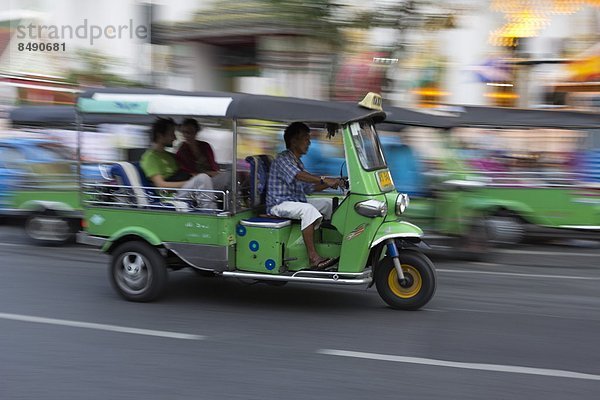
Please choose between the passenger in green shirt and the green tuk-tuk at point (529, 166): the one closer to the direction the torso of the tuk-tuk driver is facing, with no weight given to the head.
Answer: the green tuk-tuk

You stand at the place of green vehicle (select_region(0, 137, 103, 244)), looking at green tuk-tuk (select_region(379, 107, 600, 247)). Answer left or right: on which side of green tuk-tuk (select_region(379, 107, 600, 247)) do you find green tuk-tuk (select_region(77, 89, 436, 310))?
right

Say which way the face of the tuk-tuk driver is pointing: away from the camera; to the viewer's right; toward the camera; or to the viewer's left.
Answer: to the viewer's right

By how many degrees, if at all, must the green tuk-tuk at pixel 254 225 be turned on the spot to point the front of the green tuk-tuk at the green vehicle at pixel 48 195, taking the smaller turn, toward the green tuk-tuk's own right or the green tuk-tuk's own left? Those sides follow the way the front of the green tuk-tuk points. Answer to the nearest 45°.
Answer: approximately 135° to the green tuk-tuk's own left

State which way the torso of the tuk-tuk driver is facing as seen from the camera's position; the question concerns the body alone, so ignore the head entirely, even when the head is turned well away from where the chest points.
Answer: to the viewer's right

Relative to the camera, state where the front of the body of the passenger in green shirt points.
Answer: to the viewer's right

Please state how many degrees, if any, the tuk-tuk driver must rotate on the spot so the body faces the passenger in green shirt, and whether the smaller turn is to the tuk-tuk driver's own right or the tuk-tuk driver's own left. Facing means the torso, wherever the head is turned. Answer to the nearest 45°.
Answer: approximately 180°

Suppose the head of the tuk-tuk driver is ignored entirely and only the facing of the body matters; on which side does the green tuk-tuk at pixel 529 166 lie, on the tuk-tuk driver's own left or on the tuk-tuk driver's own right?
on the tuk-tuk driver's own left

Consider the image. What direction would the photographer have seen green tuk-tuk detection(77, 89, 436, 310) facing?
facing to the right of the viewer

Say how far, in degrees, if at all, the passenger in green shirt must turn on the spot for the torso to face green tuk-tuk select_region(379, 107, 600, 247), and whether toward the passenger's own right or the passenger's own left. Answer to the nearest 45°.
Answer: approximately 45° to the passenger's own left

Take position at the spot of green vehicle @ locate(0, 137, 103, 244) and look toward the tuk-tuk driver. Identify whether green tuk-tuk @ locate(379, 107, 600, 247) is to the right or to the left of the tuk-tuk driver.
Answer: left

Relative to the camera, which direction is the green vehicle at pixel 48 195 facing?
to the viewer's right

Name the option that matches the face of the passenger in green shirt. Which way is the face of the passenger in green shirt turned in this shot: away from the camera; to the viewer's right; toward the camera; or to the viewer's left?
to the viewer's right
